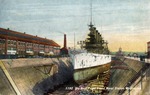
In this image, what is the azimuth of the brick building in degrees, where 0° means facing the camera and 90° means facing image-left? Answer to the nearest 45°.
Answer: approximately 315°

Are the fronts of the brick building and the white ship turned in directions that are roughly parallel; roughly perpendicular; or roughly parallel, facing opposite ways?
roughly perpendicular

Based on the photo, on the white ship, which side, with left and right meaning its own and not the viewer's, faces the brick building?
right

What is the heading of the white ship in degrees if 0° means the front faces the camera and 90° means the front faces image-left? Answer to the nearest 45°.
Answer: approximately 45°
